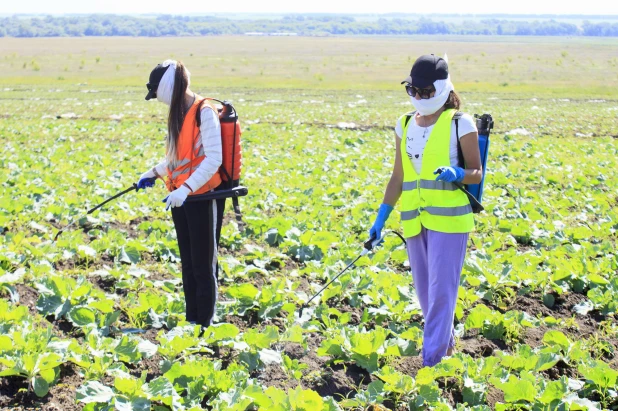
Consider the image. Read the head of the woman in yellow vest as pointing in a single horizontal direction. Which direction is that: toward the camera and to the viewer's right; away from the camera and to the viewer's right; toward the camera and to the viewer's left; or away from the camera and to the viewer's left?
toward the camera and to the viewer's left

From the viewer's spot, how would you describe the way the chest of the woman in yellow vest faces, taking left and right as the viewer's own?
facing the viewer and to the left of the viewer

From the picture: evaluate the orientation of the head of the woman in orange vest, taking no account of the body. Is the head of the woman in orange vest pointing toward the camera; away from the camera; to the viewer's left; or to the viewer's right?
to the viewer's left

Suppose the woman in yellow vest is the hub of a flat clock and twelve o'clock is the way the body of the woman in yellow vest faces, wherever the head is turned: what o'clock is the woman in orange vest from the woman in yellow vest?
The woman in orange vest is roughly at 2 o'clock from the woman in yellow vest.
